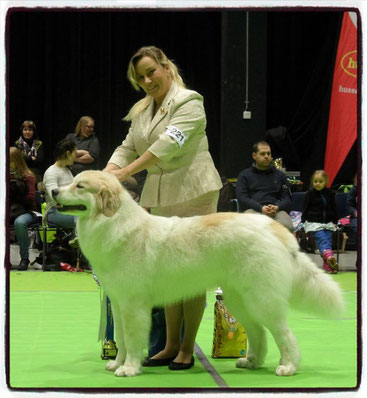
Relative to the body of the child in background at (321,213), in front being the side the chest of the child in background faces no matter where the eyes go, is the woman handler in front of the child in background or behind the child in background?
in front

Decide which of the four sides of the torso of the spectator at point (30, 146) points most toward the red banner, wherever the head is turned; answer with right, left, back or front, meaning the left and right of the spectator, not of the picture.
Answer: left

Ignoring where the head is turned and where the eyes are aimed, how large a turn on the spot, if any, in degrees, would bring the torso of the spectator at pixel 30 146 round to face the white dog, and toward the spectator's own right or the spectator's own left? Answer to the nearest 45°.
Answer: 0° — they already face it

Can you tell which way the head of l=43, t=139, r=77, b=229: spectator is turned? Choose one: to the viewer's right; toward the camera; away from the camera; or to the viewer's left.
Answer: to the viewer's right

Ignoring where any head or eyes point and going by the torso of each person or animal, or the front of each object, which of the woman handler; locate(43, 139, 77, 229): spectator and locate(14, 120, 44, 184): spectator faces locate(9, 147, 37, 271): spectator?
locate(14, 120, 44, 184): spectator

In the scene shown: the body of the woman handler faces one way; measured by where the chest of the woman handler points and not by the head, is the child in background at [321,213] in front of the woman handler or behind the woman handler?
behind

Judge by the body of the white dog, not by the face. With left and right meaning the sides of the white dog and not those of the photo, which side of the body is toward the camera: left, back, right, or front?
left

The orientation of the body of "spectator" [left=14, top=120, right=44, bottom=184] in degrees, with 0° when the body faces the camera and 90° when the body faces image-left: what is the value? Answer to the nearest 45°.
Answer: approximately 0°
